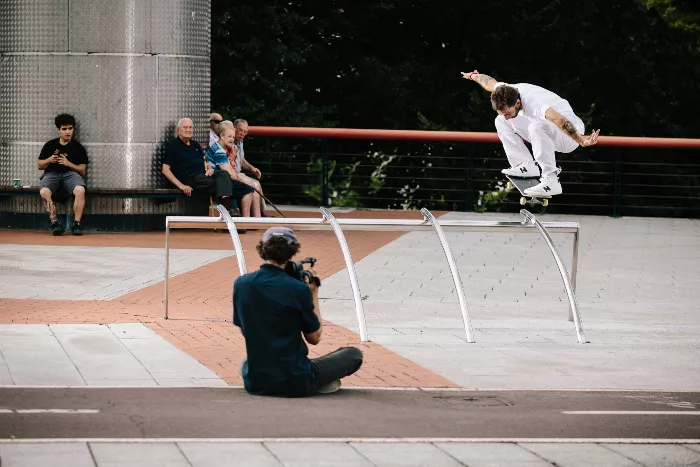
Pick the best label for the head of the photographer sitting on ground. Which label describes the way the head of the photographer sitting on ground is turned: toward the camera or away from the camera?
away from the camera

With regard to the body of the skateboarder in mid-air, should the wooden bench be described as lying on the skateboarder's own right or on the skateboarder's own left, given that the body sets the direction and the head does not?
on the skateboarder's own right

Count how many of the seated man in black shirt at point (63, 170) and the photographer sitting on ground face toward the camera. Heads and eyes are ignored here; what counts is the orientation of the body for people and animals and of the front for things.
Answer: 1

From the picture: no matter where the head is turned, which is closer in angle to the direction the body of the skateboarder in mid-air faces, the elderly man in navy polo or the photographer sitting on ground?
the photographer sitting on ground

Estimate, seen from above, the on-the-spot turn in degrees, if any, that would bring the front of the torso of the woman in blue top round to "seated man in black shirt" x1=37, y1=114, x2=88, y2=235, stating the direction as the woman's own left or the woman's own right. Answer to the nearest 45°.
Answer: approximately 135° to the woman's own right

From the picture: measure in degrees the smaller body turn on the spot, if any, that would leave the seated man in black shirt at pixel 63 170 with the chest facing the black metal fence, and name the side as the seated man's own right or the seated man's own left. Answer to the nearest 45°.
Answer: approximately 135° to the seated man's own left

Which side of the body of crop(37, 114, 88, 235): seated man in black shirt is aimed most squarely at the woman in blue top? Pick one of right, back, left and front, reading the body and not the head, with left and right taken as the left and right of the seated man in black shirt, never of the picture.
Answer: left

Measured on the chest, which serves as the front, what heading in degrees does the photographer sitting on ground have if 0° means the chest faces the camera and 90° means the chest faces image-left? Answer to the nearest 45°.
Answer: approximately 225°
